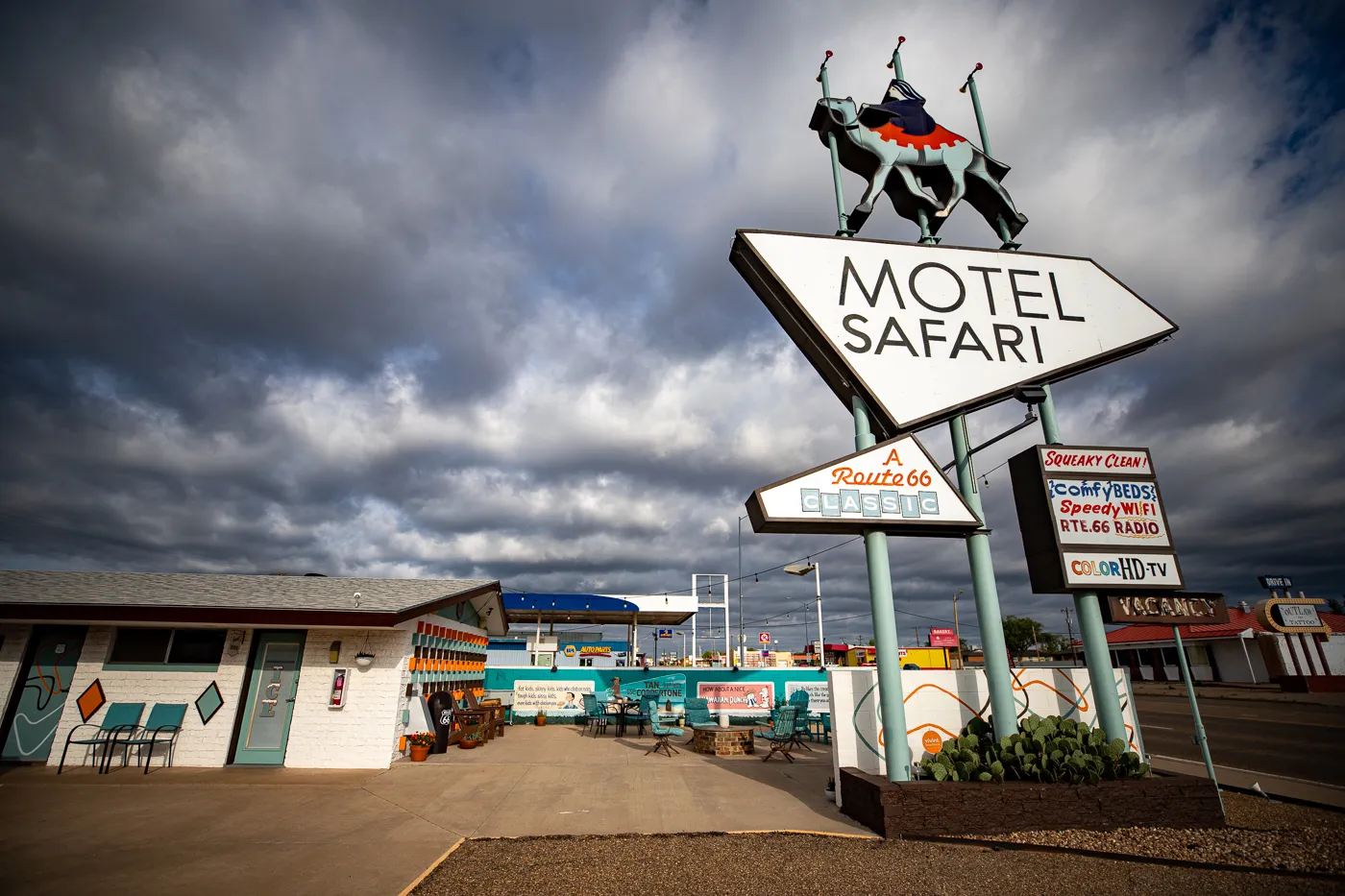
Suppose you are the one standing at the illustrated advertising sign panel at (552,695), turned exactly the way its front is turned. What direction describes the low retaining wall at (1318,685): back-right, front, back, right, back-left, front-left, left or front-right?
left

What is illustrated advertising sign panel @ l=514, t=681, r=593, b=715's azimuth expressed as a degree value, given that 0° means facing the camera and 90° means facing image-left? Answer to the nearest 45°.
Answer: approximately 0°

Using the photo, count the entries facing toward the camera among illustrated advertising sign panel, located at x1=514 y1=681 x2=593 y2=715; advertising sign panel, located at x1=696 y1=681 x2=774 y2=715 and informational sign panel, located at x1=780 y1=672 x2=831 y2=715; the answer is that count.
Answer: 3

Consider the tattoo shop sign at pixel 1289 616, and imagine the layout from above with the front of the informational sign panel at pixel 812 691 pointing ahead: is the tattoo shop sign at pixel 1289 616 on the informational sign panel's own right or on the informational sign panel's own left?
on the informational sign panel's own left

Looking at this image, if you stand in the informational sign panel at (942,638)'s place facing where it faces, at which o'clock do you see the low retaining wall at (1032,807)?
The low retaining wall is roughly at 12 o'clock from the informational sign panel.

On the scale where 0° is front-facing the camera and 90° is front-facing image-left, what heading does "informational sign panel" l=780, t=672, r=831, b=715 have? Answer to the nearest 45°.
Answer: approximately 0°

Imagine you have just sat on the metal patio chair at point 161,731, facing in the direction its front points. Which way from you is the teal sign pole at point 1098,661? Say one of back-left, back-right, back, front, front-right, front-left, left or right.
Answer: left

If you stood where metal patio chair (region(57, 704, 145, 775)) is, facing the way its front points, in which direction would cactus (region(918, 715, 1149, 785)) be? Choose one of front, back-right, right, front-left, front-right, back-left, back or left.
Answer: left

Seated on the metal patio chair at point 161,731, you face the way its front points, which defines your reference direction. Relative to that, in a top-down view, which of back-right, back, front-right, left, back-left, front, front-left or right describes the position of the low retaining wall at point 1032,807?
left

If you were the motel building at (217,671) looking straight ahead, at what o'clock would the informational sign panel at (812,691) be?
The informational sign panel is roughly at 9 o'clock from the motel building.

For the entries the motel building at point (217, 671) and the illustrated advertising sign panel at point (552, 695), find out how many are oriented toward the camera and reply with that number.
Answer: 2

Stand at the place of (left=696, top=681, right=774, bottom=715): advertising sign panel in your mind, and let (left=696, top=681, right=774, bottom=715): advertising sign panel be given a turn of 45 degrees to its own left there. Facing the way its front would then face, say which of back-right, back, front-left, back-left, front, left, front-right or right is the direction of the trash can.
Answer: right

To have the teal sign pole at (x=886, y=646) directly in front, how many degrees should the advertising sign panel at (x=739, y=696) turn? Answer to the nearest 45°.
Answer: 0° — it already faces it
